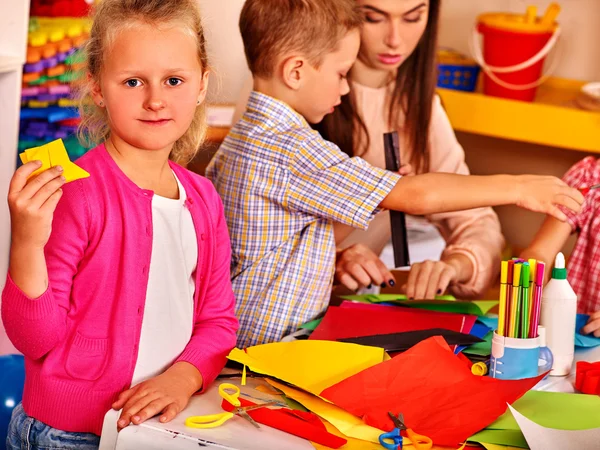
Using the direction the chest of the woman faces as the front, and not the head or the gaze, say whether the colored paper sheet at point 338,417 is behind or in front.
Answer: in front

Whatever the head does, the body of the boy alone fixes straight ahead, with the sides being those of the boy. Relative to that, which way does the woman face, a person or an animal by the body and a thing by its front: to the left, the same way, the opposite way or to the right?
to the right

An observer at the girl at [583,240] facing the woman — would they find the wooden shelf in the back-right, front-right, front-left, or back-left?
front-right

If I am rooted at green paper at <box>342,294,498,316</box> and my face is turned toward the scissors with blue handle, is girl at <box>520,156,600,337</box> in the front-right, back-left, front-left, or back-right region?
back-left

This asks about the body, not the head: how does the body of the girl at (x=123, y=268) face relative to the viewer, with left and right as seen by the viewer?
facing the viewer and to the right of the viewer

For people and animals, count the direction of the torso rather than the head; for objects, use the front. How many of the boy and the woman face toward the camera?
1

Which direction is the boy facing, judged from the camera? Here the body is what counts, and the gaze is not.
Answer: to the viewer's right

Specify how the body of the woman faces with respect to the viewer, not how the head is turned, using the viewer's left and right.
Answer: facing the viewer

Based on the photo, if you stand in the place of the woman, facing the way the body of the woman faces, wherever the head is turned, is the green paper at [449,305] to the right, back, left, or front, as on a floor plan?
front

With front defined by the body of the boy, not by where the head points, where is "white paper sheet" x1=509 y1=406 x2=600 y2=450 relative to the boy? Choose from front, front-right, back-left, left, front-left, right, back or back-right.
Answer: front-right

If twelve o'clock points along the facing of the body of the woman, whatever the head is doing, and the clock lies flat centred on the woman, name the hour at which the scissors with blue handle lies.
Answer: The scissors with blue handle is roughly at 12 o'clock from the woman.
